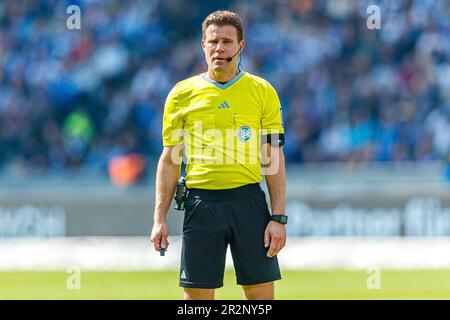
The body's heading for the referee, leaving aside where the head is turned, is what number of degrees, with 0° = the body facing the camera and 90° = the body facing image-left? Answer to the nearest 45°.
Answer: approximately 0°
